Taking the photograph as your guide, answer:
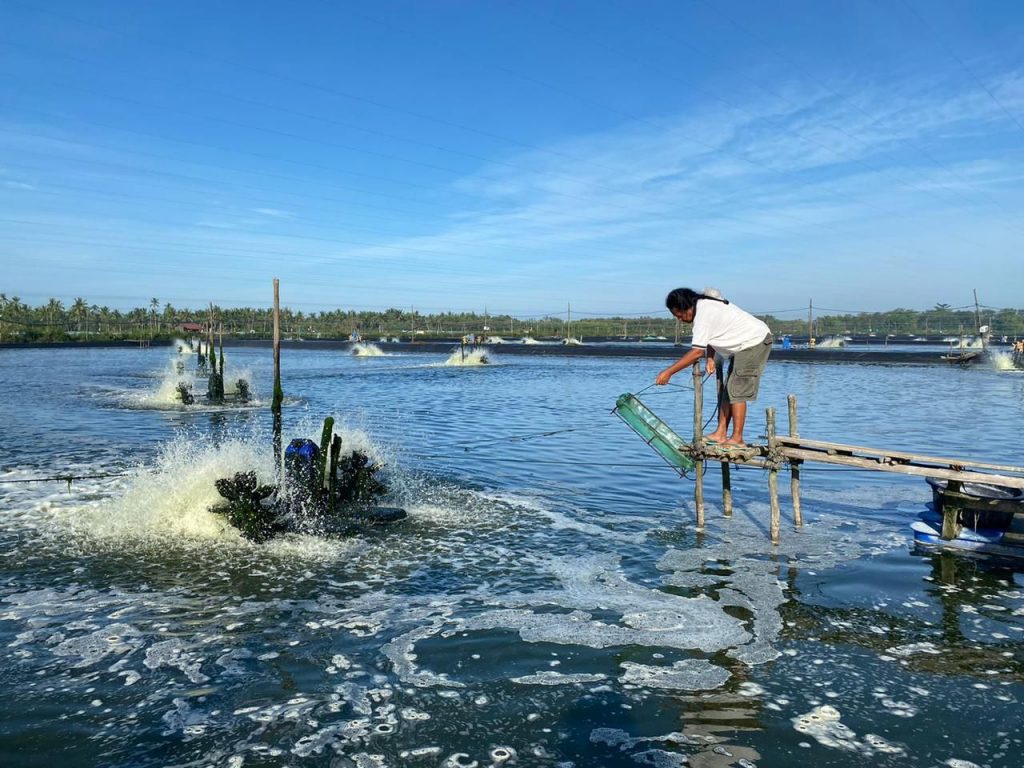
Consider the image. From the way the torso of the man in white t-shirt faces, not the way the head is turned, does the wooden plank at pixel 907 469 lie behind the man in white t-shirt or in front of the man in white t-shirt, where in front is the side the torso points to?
behind

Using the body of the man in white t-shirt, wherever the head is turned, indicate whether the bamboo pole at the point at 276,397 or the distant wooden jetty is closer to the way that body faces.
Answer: the bamboo pole

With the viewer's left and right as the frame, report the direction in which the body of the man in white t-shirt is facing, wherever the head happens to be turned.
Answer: facing to the left of the viewer

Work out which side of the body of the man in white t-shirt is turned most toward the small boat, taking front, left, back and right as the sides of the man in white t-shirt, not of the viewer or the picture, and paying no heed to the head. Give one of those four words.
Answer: back

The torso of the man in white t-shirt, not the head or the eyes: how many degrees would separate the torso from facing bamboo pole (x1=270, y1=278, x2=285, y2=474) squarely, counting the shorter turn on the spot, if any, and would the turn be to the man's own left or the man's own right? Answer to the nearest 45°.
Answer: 0° — they already face it

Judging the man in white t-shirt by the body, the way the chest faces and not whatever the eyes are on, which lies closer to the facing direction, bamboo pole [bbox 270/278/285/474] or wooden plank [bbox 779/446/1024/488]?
the bamboo pole
